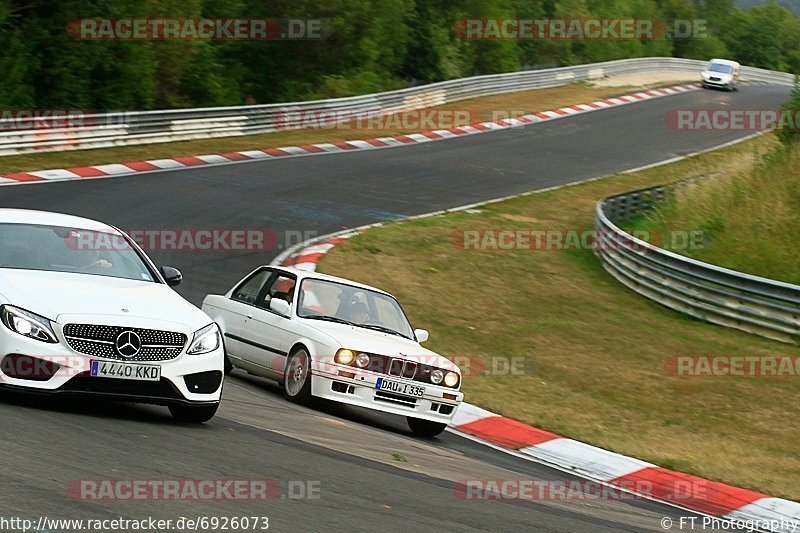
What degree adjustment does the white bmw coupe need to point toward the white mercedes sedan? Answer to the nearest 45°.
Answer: approximately 90° to its right

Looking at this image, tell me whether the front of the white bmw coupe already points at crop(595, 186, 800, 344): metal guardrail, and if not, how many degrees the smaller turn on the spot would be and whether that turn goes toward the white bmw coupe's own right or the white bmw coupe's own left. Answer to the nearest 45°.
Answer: approximately 90° to the white bmw coupe's own left

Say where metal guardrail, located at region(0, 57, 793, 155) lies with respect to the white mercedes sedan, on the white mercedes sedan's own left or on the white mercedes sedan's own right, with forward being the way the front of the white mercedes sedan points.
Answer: on the white mercedes sedan's own left

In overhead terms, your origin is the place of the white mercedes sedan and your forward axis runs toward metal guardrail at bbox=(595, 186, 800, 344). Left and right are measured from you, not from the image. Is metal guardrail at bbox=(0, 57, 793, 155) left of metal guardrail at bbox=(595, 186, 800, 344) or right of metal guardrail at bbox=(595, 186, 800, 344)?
left

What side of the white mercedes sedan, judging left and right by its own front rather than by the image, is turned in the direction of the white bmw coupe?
left

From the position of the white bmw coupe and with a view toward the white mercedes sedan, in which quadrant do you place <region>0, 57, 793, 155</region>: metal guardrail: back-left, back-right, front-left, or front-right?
back-right

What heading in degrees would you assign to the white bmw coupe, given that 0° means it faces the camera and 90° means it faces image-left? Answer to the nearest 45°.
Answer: approximately 315°

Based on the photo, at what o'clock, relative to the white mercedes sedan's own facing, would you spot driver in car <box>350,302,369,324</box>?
The driver in car is roughly at 9 o'clock from the white mercedes sedan.

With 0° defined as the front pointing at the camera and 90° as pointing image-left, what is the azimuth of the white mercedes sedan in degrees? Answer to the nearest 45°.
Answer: approximately 315°

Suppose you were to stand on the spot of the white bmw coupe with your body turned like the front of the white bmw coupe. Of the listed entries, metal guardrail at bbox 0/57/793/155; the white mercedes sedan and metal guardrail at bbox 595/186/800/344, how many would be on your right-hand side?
1
